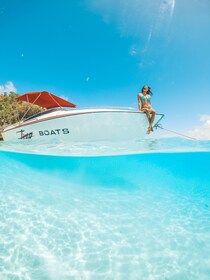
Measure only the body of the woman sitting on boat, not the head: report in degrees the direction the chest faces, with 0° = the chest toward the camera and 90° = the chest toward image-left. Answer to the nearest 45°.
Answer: approximately 315°
